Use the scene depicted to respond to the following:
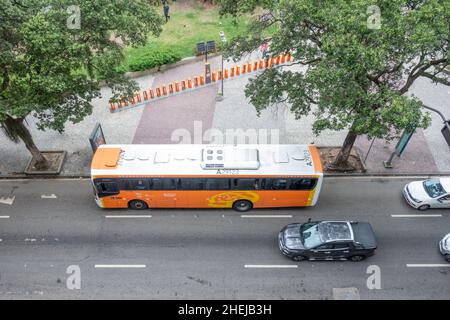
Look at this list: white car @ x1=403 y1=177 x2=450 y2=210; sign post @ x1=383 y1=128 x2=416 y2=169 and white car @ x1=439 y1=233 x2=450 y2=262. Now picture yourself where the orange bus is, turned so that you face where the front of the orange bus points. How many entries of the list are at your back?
3

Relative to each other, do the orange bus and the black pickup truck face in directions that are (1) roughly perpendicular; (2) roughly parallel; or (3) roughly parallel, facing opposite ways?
roughly parallel

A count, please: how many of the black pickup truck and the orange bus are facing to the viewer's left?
2

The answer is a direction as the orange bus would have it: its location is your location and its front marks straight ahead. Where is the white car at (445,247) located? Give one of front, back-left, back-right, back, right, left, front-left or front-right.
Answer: back

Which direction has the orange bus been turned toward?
to the viewer's left

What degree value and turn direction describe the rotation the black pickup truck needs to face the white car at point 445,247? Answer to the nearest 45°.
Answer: approximately 180°

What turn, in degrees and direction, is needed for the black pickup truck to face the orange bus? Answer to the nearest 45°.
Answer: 0° — it already faces it

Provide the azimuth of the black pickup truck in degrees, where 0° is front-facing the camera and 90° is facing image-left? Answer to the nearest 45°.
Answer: approximately 90°
